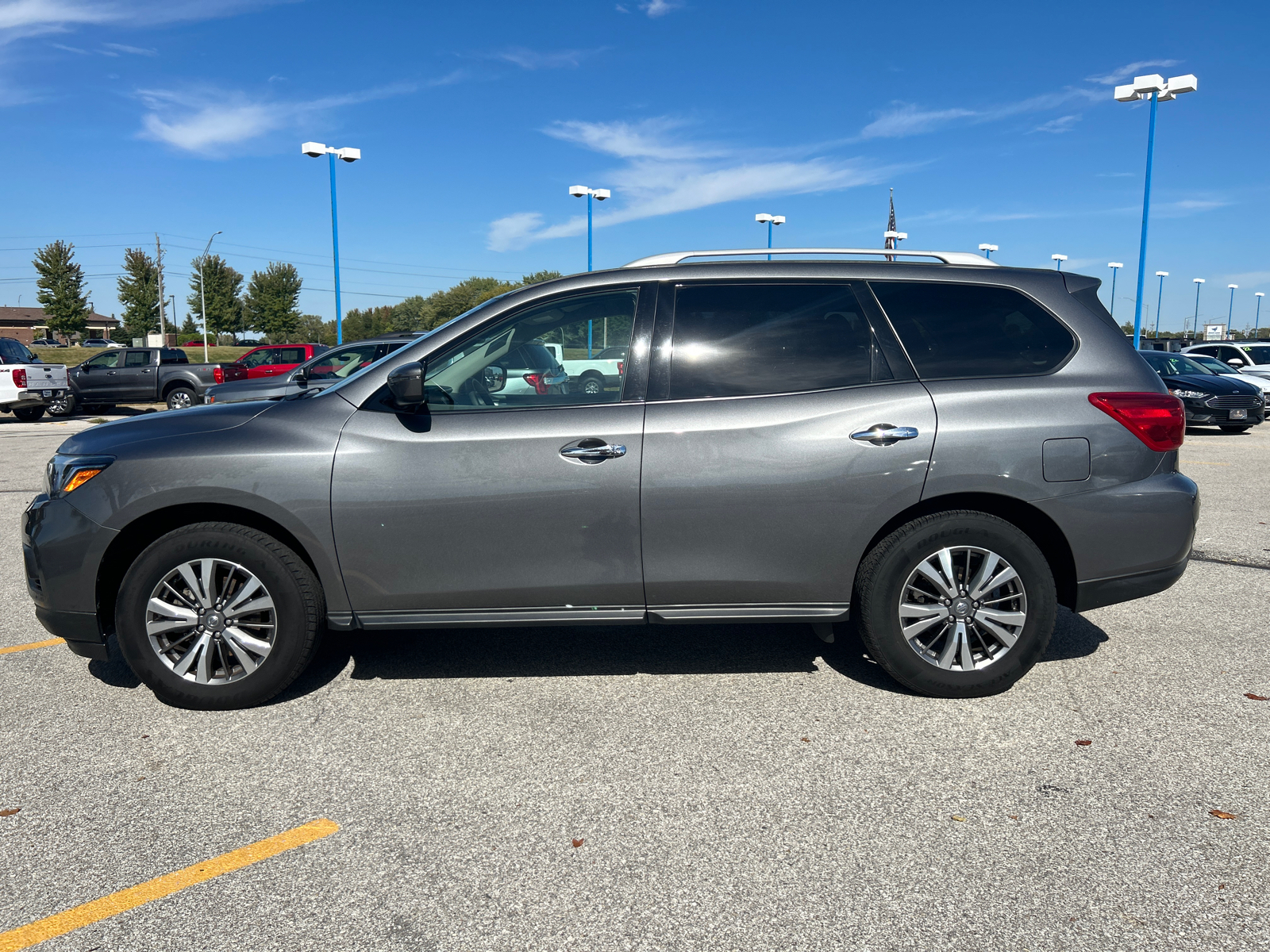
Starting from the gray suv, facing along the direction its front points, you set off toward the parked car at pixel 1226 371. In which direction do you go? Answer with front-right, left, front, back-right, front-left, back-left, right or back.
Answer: back-right

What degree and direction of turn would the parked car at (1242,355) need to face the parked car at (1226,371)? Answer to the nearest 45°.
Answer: approximately 45° to its right

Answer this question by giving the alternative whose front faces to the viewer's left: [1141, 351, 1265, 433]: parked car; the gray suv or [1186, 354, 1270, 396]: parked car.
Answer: the gray suv

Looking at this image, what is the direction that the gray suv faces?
to the viewer's left

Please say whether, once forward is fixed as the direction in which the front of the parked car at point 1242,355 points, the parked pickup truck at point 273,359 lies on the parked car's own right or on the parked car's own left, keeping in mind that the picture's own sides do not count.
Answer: on the parked car's own right

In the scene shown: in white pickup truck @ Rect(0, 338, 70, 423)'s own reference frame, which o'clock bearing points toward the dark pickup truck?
The dark pickup truck is roughly at 3 o'clock from the white pickup truck.

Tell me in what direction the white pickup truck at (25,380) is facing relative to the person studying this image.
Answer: facing away from the viewer and to the left of the viewer

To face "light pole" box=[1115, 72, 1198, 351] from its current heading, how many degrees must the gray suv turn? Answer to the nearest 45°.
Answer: approximately 135° to its right

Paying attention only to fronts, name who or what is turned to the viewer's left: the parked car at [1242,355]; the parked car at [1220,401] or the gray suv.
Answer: the gray suv

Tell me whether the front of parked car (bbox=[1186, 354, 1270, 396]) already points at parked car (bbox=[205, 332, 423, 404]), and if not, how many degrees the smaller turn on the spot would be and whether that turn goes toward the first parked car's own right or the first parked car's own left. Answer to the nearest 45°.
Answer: approximately 90° to the first parked car's own right

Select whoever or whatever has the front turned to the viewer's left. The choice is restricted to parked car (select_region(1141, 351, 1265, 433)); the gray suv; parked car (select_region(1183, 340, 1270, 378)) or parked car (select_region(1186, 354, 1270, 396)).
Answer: the gray suv

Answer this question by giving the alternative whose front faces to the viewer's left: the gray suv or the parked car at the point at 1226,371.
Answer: the gray suv

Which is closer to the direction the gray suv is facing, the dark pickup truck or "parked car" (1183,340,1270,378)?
the dark pickup truck

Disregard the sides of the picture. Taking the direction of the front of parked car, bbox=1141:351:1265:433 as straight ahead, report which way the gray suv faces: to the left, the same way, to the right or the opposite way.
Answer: to the right
